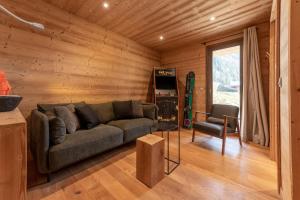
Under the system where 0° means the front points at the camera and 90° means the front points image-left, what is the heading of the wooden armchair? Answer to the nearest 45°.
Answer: approximately 45°

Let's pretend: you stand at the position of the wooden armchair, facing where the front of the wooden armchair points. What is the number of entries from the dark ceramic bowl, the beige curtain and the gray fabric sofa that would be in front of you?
2

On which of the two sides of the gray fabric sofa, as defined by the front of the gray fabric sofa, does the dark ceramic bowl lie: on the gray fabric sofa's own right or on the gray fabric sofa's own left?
on the gray fabric sofa's own right

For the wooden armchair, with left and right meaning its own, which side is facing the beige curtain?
back

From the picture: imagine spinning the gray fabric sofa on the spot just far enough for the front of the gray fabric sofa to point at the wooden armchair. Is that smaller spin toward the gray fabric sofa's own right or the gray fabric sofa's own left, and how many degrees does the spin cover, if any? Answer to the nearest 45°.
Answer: approximately 45° to the gray fabric sofa's own left

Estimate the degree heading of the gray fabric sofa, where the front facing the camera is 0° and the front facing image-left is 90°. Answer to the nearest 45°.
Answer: approximately 315°
